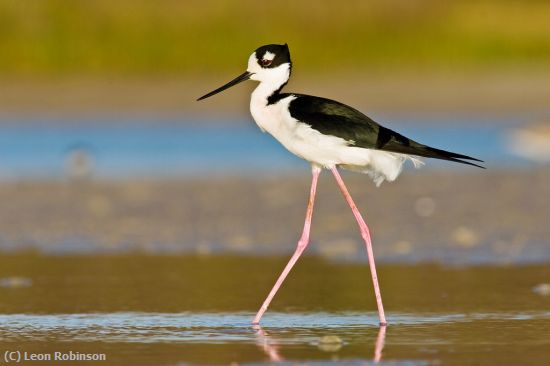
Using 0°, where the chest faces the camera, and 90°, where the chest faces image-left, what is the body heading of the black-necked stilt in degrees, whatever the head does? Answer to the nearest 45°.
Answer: approximately 90°
